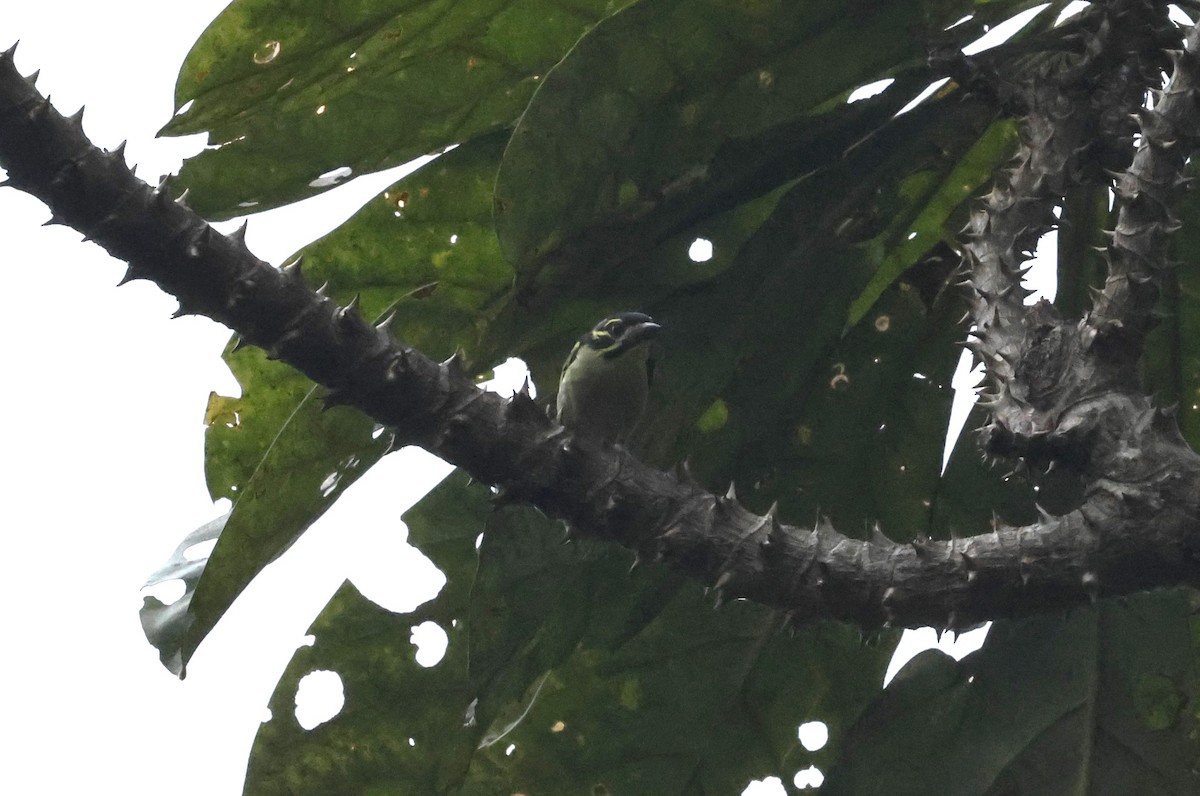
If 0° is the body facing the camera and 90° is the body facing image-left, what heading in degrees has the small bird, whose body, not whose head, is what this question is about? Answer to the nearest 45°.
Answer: approximately 315°

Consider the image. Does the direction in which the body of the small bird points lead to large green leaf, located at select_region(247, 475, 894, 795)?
no
